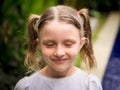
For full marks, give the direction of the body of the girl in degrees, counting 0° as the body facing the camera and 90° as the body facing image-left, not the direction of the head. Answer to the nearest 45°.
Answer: approximately 0°
